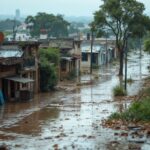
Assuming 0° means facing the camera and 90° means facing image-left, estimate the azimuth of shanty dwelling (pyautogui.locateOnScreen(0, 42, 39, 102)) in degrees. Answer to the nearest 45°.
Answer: approximately 315°
